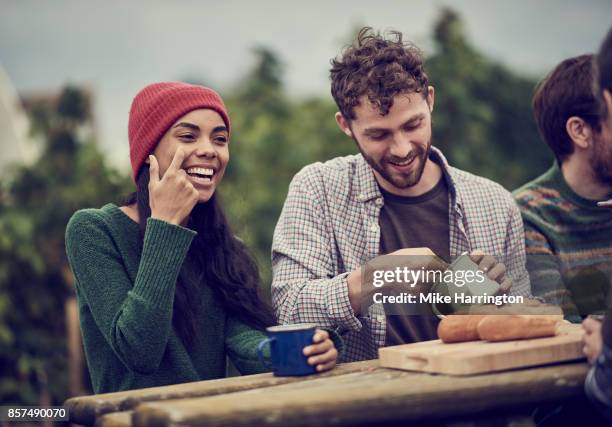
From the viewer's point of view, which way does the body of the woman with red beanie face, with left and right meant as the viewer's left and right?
facing the viewer and to the right of the viewer

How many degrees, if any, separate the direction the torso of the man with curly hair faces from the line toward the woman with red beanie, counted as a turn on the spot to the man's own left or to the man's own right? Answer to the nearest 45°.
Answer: approximately 90° to the man's own right

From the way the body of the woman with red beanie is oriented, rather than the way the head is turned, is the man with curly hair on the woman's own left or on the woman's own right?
on the woman's own left

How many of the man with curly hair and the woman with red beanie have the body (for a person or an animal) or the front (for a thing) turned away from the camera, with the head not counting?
0

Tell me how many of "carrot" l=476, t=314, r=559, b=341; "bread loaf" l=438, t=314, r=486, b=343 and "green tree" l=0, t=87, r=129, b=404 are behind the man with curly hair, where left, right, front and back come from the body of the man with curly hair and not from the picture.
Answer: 1
